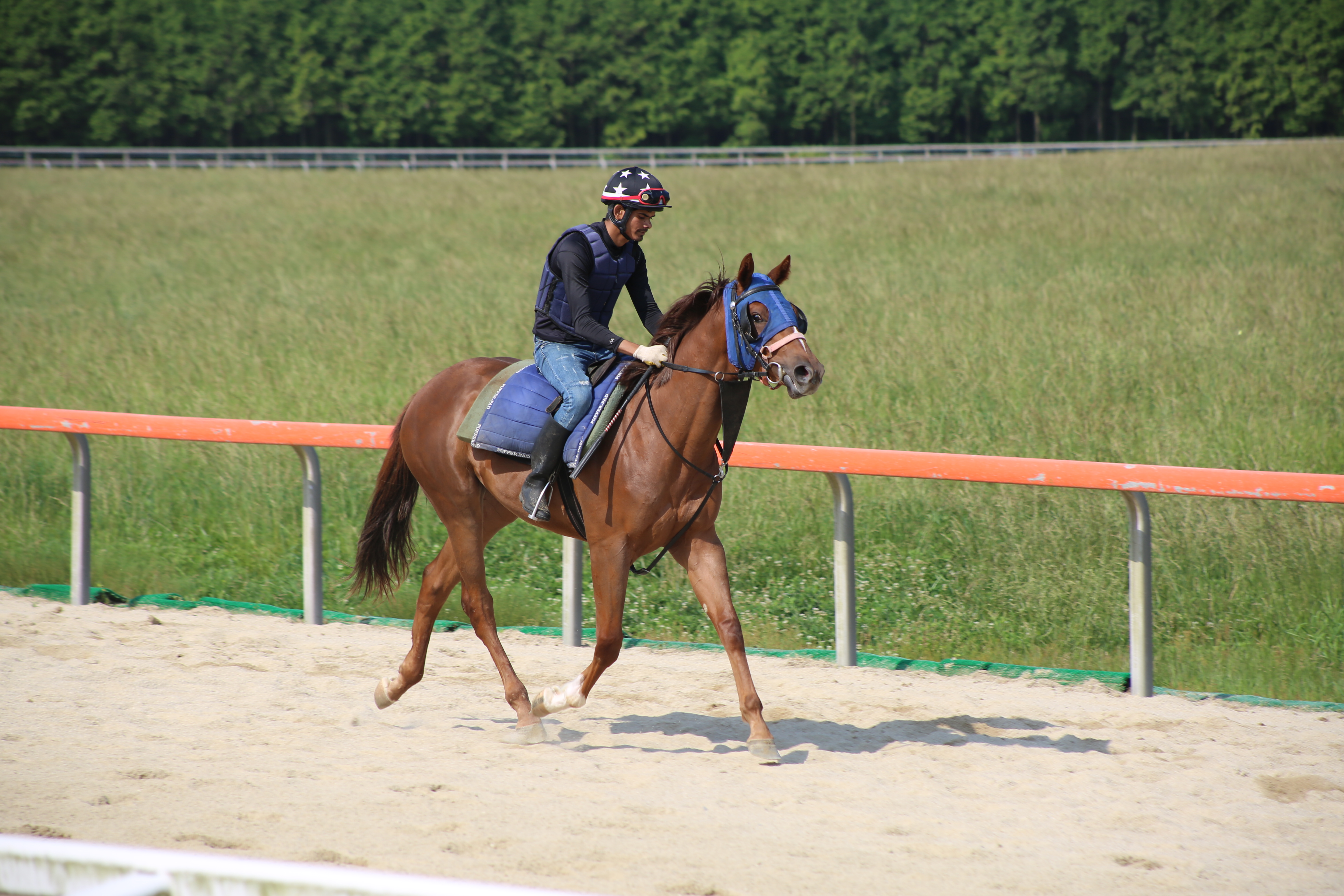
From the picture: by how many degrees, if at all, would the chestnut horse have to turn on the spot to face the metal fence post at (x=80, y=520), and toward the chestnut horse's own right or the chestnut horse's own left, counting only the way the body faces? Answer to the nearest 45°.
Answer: approximately 180°

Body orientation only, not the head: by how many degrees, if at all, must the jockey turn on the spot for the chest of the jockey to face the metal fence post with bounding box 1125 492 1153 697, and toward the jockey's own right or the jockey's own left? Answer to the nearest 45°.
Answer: approximately 45° to the jockey's own left

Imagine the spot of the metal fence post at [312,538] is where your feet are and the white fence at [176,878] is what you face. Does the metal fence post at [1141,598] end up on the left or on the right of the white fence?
left

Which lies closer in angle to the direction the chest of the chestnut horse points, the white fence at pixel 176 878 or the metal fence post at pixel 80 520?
the white fence

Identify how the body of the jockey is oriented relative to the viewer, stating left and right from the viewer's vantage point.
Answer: facing the viewer and to the right of the viewer

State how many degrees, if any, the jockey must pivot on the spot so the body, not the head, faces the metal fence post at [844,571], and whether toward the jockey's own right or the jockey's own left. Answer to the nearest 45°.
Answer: approximately 90° to the jockey's own left

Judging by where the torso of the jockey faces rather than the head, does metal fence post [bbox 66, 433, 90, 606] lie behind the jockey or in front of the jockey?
behind
